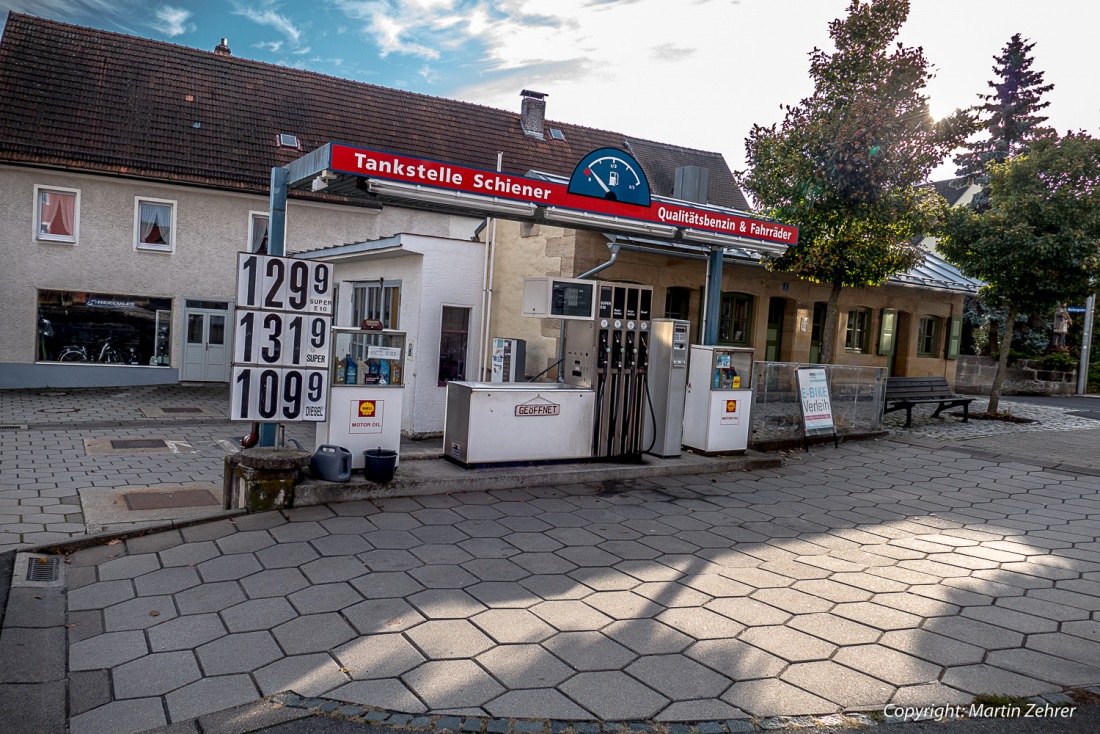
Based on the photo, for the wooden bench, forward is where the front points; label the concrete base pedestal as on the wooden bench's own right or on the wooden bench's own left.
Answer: on the wooden bench's own right

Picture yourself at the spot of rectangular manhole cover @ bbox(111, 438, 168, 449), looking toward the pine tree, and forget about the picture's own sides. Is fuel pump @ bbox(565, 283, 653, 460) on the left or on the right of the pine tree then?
right

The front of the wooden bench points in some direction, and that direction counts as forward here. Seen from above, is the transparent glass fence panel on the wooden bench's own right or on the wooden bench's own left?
on the wooden bench's own right

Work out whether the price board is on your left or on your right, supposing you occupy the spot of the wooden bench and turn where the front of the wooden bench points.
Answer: on your right

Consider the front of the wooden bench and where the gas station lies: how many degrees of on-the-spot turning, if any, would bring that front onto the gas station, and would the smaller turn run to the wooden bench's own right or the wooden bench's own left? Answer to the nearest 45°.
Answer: approximately 45° to the wooden bench's own right

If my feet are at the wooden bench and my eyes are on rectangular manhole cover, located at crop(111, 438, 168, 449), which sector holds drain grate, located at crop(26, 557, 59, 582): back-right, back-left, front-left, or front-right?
front-left
